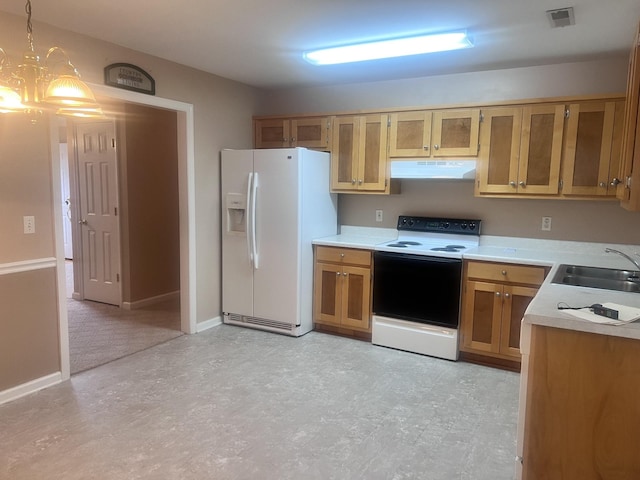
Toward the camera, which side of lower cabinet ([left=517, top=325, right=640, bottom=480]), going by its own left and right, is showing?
left

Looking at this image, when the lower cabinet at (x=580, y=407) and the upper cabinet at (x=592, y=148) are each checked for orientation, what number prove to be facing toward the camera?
1

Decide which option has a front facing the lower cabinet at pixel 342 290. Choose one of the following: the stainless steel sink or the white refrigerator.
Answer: the stainless steel sink

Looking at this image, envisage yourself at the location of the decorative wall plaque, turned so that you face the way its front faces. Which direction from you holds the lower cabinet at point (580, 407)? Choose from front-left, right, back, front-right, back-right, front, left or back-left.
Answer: front

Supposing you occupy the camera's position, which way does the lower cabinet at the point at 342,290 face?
facing the viewer and to the left of the viewer

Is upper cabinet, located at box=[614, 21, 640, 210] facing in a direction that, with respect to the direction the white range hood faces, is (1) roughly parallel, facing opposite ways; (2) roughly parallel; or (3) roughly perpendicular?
roughly perpendicular

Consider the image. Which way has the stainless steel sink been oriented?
to the viewer's left

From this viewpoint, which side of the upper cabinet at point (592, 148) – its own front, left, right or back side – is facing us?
front

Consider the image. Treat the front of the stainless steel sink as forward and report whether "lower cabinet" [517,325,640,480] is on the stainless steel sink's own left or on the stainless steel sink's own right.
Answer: on the stainless steel sink's own left

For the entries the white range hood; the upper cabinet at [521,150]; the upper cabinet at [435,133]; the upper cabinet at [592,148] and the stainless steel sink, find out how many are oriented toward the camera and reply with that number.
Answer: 4

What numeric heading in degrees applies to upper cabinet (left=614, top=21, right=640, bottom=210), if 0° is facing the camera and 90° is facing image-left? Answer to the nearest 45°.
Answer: approximately 90°

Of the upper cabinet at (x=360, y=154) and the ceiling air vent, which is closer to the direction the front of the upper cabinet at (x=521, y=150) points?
the ceiling air vent

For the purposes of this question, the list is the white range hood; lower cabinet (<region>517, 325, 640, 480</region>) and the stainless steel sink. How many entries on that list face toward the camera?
1

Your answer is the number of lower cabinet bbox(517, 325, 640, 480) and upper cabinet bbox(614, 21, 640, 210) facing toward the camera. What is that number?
0

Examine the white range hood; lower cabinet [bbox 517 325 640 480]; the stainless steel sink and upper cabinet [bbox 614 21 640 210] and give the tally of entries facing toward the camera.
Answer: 1

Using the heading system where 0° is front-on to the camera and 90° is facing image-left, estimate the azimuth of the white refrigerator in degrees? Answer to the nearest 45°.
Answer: approximately 45°

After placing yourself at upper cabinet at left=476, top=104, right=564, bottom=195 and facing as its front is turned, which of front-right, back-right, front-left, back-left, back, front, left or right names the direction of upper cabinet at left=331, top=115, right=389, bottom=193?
right

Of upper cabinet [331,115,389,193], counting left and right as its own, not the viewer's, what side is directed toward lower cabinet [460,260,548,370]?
left

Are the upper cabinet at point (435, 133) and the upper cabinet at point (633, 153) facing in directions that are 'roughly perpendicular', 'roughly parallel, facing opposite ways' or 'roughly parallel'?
roughly perpendicular
